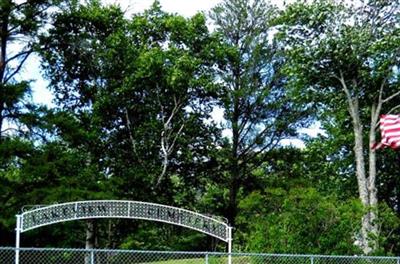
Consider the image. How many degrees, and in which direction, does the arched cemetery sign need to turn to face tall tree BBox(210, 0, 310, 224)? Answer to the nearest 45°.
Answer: approximately 135° to its left

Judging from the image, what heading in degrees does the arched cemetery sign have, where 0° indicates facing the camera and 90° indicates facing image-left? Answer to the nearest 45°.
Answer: approximately 0°

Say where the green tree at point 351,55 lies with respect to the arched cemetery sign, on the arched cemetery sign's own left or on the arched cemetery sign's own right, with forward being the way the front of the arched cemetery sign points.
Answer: on the arched cemetery sign's own left

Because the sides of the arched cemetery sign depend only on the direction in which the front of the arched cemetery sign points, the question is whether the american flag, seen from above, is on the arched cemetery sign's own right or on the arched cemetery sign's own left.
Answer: on the arched cemetery sign's own left

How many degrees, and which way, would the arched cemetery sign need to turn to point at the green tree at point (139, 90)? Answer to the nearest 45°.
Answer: approximately 180°

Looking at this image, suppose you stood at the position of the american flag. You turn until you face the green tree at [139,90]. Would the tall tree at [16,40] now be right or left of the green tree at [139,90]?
left
